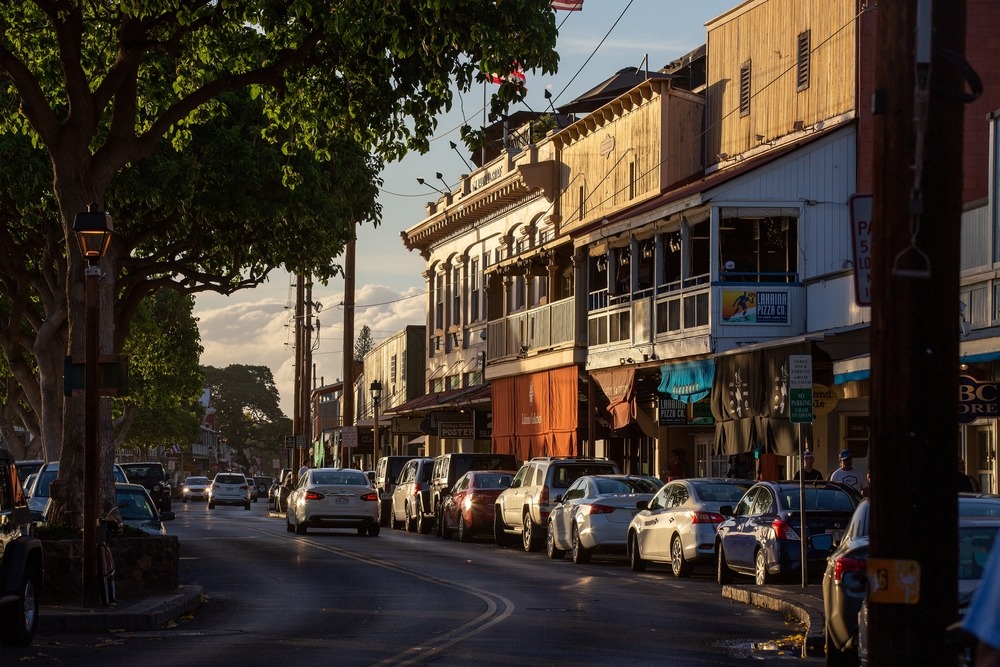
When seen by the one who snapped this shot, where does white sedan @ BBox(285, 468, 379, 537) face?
facing away from the viewer

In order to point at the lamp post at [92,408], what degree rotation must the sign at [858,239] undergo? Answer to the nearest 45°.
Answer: approximately 135° to its right

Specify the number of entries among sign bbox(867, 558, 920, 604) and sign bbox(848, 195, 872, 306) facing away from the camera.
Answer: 0

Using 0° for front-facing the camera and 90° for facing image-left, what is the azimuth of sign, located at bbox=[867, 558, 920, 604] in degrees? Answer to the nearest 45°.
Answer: approximately 0°

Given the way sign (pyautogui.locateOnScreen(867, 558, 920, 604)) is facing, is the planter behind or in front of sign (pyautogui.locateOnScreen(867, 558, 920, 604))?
behind

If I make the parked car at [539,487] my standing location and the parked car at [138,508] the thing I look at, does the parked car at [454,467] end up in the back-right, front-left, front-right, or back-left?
back-right

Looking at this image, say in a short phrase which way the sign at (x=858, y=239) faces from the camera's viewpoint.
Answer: facing the viewer

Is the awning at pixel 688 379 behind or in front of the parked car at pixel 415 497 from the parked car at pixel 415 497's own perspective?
behind

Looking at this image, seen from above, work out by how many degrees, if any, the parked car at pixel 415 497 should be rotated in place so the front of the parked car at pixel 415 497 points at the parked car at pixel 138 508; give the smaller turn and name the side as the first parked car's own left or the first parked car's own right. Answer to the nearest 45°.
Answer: approximately 135° to the first parked car's own left

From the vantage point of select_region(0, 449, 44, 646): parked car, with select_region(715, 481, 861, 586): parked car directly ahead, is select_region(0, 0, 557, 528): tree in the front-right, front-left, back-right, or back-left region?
front-left

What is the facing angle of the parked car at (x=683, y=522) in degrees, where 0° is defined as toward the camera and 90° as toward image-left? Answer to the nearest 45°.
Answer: approximately 135°

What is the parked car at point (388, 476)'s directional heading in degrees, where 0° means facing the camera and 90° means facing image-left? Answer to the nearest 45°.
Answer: approximately 135°

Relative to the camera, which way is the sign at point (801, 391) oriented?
toward the camera

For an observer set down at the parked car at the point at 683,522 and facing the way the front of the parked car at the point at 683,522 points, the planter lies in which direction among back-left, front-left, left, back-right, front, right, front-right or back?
left
